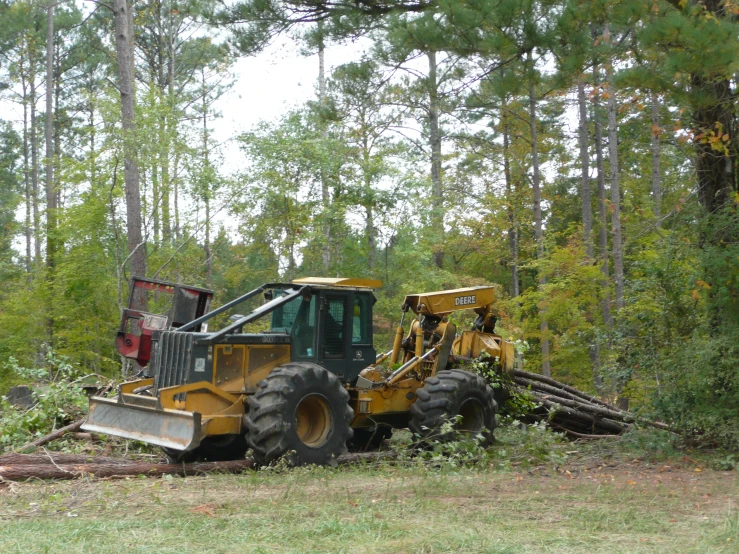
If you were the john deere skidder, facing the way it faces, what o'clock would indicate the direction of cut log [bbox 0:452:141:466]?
The cut log is roughly at 1 o'clock from the john deere skidder.

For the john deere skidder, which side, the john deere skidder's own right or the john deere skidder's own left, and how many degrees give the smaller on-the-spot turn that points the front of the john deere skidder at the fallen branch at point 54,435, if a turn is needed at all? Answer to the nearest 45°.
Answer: approximately 45° to the john deere skidder's own right

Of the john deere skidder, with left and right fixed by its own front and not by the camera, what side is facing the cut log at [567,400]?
back

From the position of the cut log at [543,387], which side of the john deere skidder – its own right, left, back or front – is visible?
back

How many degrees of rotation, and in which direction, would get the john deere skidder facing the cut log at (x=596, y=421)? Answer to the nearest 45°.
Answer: approximately 180°

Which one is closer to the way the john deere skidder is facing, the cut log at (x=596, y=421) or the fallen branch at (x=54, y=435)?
the fallen branch

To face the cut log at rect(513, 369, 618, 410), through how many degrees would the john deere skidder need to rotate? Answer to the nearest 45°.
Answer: approximately 180°

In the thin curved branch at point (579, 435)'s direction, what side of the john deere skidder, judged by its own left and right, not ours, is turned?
back

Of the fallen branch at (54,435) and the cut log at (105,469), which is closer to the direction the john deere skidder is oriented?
the cut log

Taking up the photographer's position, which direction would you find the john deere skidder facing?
facing the viewer and to the left of the viewer
